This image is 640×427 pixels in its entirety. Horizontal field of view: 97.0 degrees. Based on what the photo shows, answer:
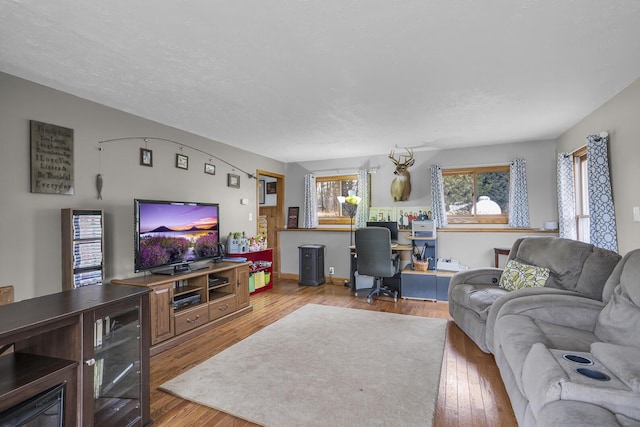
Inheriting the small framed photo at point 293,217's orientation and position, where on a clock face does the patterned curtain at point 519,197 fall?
The patterned curtain is roughly at 10 o'clock from the small framed photo.

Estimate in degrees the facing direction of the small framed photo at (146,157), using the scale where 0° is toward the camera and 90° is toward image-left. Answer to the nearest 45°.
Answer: approximately 315°

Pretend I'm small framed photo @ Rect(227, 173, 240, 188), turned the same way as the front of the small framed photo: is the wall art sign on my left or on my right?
on my right

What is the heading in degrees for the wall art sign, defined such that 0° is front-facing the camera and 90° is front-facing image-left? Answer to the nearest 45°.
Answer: approximately 315°

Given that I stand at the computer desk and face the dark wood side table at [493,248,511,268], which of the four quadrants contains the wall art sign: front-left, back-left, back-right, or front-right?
back-right

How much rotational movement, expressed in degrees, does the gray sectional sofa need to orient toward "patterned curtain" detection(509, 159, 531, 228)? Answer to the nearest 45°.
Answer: approximately 135° to its right

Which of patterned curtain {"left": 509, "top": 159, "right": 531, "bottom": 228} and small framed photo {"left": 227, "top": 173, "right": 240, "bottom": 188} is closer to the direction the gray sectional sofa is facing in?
the small framed photo

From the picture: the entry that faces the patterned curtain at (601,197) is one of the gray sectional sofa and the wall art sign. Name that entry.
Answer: the wall art sign

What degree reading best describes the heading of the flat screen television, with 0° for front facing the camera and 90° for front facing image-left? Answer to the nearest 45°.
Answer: approximately 315°
